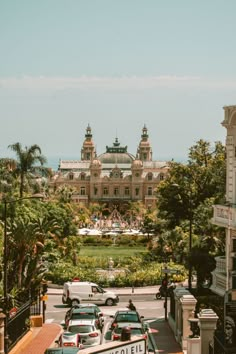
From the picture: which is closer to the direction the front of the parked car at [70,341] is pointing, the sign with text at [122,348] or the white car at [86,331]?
the white car

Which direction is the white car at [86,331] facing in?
away from the camera

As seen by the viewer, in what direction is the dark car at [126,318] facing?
away from the camera

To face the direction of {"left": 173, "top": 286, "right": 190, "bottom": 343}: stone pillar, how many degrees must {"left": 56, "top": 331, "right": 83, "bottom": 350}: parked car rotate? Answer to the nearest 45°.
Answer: approximately 45° to its right

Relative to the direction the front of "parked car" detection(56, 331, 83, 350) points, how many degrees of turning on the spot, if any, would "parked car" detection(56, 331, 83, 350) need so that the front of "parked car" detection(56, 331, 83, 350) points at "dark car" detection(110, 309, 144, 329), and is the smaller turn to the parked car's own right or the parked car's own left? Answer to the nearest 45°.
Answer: approximately 45° to the parked car's own right

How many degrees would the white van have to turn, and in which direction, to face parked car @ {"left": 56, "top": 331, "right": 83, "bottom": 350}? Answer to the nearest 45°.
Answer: approximately 90° to its right

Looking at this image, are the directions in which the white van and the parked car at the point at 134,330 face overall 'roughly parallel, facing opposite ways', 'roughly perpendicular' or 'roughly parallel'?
roughly perpendicular

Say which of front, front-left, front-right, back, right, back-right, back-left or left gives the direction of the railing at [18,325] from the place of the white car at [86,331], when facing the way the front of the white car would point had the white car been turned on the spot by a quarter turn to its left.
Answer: front

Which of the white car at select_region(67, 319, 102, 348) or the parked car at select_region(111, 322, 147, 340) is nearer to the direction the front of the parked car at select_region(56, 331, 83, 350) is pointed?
the white car

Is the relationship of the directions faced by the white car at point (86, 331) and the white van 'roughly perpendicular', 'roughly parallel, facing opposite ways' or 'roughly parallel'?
roughly perpendicular

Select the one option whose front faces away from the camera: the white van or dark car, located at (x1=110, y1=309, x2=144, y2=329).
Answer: the dark car

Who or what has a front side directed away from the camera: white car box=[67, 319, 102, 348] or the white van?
the white car

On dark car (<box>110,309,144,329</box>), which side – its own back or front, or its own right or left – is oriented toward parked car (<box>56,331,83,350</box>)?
back

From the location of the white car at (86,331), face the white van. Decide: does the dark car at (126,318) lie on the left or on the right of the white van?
right

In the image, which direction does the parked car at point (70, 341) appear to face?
away from the camera

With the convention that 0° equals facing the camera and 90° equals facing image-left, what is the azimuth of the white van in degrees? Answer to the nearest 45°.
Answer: approximately 270°

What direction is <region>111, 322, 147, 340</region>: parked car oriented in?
away from the camera
